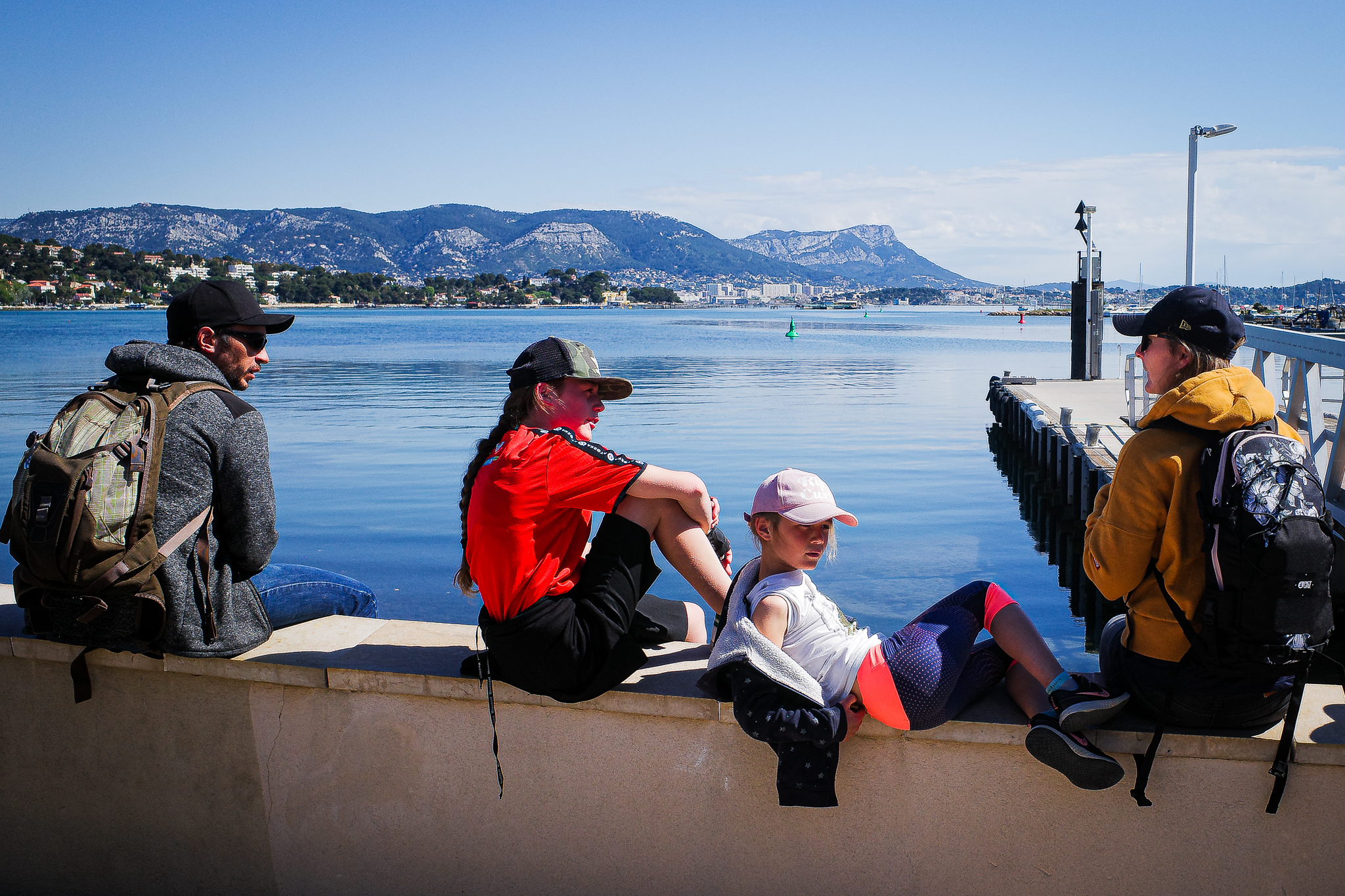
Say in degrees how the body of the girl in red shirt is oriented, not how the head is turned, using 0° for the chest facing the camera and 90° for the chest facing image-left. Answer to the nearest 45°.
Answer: approximately 270°

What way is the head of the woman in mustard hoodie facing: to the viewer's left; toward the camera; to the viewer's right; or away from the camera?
to the viewer's left

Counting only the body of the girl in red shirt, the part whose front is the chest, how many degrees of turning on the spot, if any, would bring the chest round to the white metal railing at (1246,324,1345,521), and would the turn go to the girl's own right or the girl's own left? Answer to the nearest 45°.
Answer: approximately 45° to the girl's own left

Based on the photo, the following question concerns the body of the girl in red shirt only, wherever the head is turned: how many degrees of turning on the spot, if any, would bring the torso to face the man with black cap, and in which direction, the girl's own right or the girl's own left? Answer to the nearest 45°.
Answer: approximately 180°

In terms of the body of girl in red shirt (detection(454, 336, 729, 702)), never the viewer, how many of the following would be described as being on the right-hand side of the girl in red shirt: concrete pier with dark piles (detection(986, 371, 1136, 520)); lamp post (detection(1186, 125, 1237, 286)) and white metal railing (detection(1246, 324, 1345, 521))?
0

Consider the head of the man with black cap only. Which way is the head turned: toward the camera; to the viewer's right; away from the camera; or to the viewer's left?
to the viewer's right

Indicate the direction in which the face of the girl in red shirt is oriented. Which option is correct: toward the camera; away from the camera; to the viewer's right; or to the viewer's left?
to the viewer's right

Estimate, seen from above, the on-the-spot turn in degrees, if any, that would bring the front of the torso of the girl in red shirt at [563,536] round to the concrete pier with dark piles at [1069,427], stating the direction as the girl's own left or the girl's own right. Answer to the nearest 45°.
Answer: approximately 45° to the girl's own left

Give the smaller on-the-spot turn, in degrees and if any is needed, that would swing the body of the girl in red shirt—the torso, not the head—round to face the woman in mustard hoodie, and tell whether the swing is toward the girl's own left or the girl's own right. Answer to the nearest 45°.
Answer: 0° — they already face them

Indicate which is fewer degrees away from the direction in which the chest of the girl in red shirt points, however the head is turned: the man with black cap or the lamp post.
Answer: the lamp post

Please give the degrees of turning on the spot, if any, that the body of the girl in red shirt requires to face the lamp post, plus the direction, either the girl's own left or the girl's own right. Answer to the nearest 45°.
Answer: approximately 45° to the girl's own left
